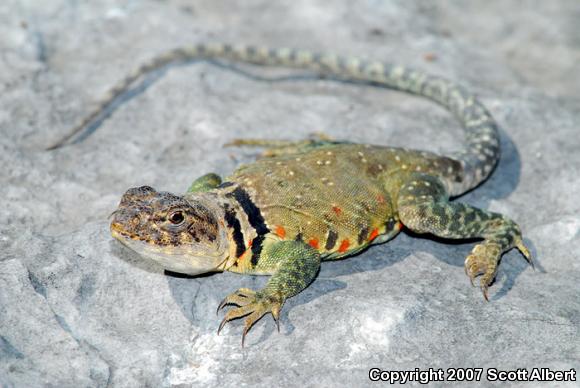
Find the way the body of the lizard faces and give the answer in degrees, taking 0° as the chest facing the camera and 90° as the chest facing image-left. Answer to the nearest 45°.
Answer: approximately 45°
